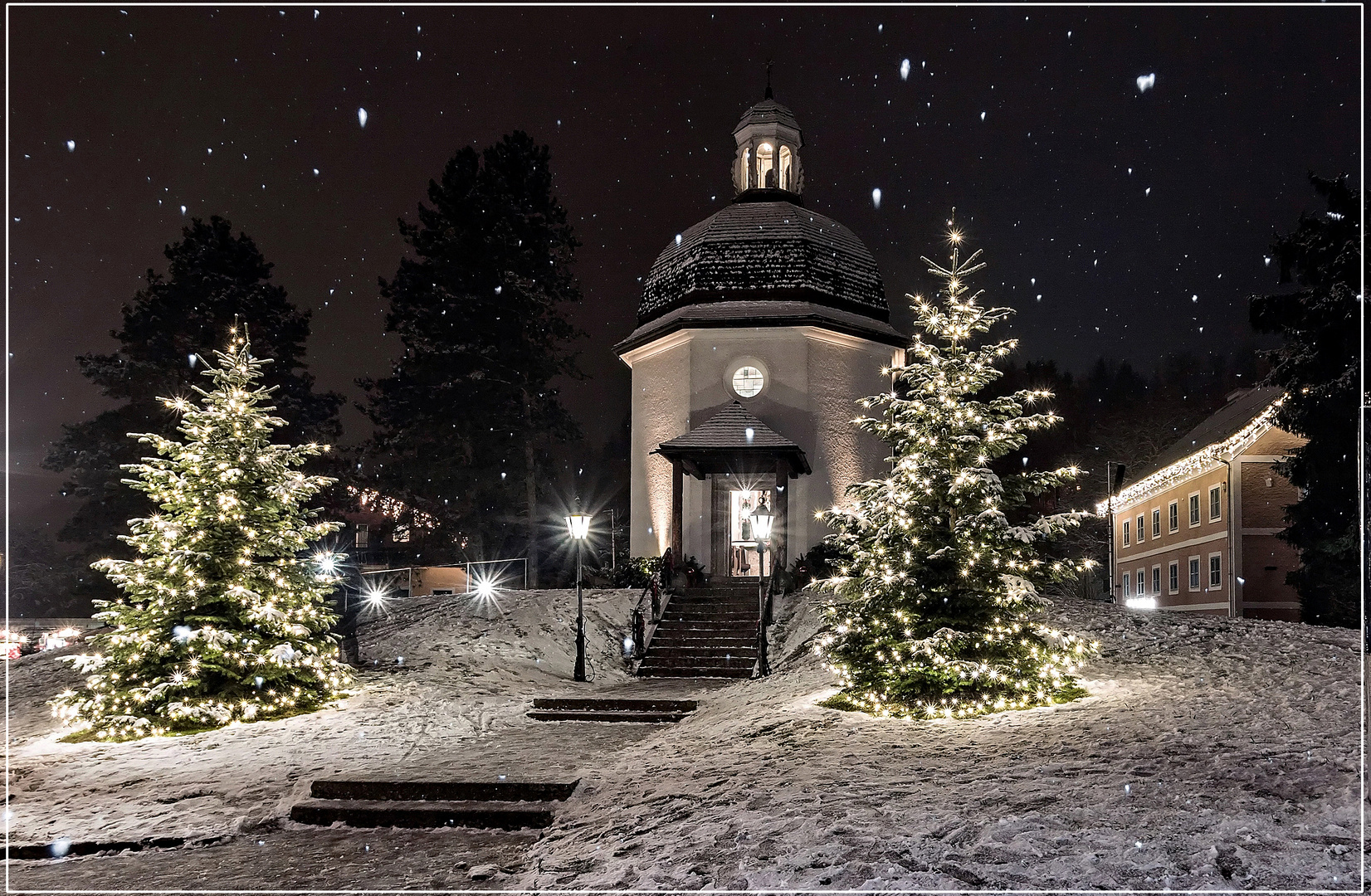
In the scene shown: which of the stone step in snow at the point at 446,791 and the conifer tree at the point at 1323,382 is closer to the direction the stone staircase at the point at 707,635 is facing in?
the stone step in snow

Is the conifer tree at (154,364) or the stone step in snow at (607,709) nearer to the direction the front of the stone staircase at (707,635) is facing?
the stone step in snow

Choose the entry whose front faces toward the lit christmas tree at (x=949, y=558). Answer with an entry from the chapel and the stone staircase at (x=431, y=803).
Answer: the chapel

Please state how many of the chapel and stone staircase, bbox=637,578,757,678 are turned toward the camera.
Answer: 2

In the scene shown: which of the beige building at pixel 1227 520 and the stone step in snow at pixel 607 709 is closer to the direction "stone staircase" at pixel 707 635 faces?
the stone step in snow

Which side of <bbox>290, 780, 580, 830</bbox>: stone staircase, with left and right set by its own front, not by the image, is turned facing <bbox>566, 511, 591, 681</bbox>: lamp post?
back
